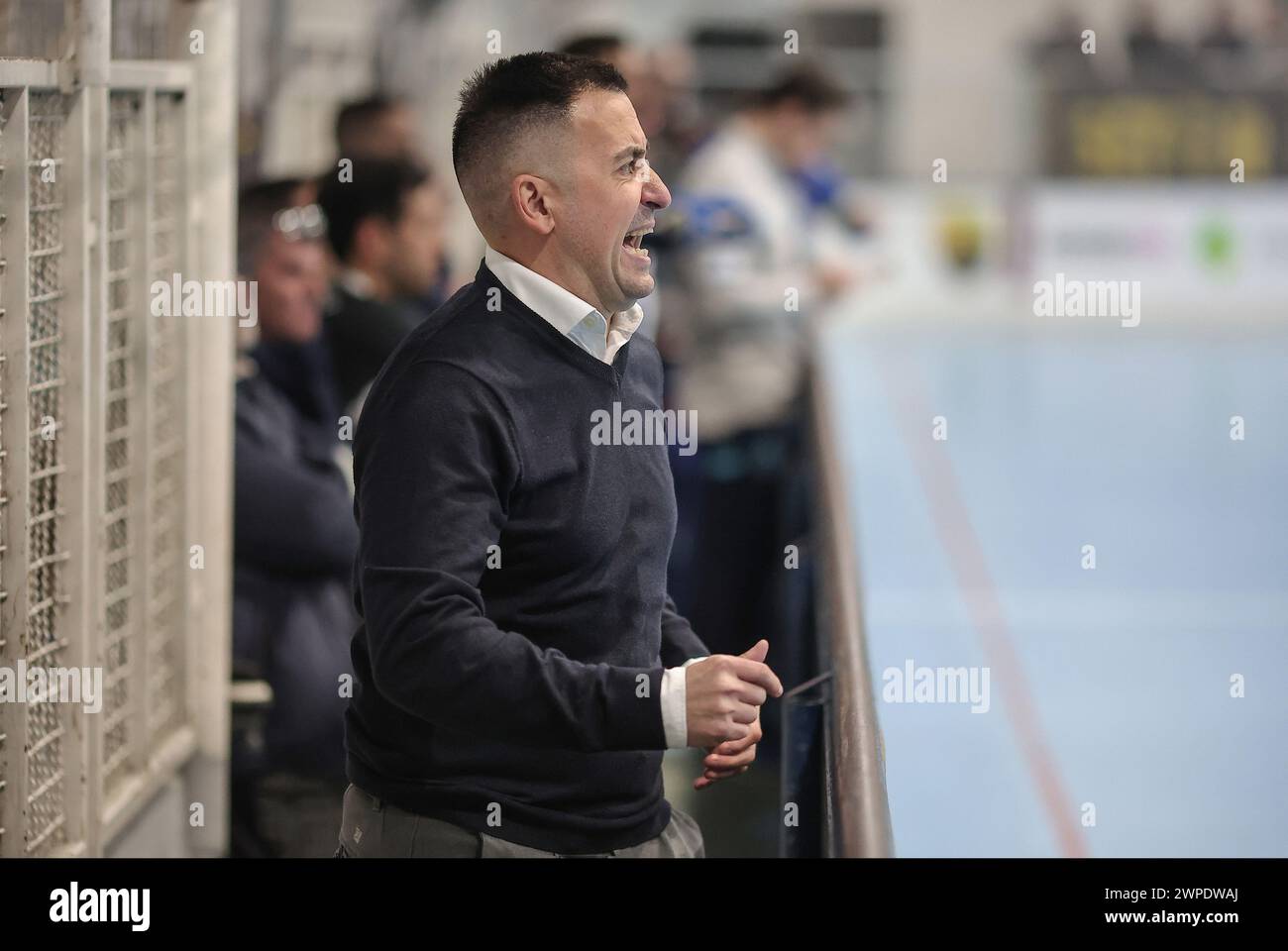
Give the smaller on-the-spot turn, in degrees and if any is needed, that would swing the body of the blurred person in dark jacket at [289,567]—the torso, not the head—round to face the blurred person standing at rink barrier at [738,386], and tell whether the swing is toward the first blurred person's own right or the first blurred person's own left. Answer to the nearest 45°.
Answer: approximately 90° to the first blurred person's own left

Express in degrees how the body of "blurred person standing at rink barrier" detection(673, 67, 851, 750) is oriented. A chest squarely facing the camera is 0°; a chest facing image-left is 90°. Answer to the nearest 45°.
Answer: approximately 270°

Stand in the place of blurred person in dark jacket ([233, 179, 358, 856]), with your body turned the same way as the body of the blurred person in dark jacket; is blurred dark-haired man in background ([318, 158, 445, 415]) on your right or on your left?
on your left

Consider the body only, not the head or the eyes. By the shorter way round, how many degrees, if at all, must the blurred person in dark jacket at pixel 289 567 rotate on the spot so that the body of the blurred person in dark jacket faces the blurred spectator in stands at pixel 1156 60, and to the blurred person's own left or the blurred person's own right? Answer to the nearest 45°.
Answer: approximately 90° to the blurred person's own left

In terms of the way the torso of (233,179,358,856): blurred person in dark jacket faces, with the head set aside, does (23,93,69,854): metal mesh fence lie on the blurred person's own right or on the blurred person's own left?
on the blurred person's own right

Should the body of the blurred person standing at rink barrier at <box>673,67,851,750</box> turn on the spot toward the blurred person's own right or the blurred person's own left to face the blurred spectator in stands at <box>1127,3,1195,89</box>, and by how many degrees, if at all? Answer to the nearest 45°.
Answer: approximately 90° to the blurred person's own left

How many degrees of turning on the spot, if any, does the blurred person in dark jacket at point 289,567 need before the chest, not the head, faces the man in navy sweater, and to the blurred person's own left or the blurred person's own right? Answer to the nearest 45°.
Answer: approximately 45° to the blurred person's own right

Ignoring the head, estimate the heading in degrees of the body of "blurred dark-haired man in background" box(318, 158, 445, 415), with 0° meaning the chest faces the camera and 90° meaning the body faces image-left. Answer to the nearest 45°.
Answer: approximately 270°

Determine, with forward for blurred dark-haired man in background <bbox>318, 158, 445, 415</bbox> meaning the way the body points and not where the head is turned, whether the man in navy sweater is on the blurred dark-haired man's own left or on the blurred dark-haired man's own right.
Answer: on the blurred dark-haired man's own right

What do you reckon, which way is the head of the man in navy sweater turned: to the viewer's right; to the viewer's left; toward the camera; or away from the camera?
to the viewer's right
